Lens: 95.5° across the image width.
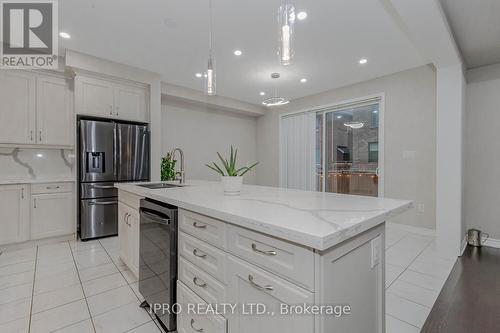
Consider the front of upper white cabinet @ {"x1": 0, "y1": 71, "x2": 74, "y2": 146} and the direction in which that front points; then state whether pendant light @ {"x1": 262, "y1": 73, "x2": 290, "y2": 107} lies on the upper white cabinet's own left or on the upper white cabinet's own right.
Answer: on the upper white cabinet's own left

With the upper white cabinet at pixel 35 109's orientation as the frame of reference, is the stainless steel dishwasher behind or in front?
in front

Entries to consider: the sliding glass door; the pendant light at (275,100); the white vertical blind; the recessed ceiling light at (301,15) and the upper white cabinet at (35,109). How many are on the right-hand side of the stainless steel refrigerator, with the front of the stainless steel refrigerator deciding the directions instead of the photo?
1

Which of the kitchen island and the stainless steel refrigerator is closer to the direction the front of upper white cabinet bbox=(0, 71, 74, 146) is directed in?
the kitchen island

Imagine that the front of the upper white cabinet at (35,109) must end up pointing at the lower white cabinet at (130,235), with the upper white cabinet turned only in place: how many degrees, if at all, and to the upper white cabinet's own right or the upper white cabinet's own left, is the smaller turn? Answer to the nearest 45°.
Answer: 0° — it already faces it

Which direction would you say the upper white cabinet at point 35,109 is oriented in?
toward the camera

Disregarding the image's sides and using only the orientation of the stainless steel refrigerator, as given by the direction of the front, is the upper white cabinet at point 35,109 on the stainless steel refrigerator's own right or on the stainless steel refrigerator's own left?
on the stainless steel refrigerator's own right

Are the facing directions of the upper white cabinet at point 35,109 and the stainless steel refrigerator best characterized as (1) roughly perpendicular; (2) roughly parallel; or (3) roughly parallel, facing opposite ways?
roughly parallel

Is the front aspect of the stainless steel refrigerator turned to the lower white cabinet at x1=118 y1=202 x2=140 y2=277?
yes

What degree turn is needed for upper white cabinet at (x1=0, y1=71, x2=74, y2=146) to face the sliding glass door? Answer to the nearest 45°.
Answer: approximately 45° to its left

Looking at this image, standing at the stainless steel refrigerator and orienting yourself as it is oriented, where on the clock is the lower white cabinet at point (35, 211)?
The lower white cabinet is roughly at 3 o'clock from the stainless steel refrigerator.

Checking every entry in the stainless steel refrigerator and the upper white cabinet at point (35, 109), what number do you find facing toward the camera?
2
